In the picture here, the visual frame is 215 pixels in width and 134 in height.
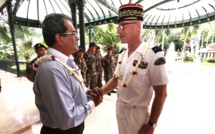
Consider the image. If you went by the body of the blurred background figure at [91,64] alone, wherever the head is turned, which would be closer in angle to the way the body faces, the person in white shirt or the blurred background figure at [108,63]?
the person in white shirt

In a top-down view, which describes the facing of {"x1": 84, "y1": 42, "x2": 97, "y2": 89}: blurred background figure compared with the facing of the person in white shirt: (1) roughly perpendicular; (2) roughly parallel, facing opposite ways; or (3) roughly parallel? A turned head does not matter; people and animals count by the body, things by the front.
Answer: roughly perpendicular

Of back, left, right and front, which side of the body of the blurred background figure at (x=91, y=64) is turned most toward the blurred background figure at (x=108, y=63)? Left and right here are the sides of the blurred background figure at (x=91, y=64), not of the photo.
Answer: left

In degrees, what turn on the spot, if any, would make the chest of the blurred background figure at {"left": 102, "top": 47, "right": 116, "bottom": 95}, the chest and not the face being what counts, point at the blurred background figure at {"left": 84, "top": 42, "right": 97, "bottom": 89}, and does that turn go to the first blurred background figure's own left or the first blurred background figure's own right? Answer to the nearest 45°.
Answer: approximately 45° to the first blurred background figure's own right

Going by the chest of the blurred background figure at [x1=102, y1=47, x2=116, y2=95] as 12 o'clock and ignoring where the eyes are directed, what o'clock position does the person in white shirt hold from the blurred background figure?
The person in white shirt is roughly at 12 o'clock from the blurred background figure.

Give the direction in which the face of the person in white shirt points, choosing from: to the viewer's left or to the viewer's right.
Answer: to the viewer's left
